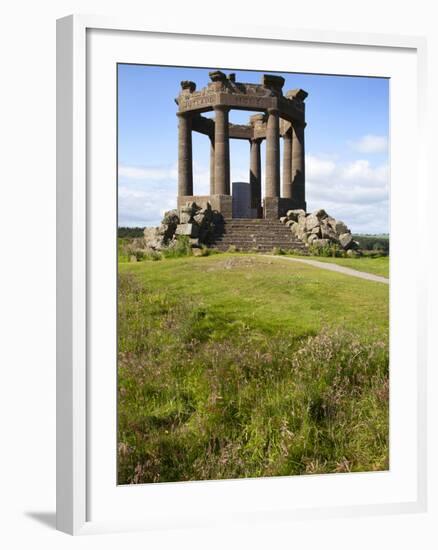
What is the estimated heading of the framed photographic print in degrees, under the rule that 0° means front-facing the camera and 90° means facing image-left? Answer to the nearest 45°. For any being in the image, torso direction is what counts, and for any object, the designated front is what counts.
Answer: approximately 315°
